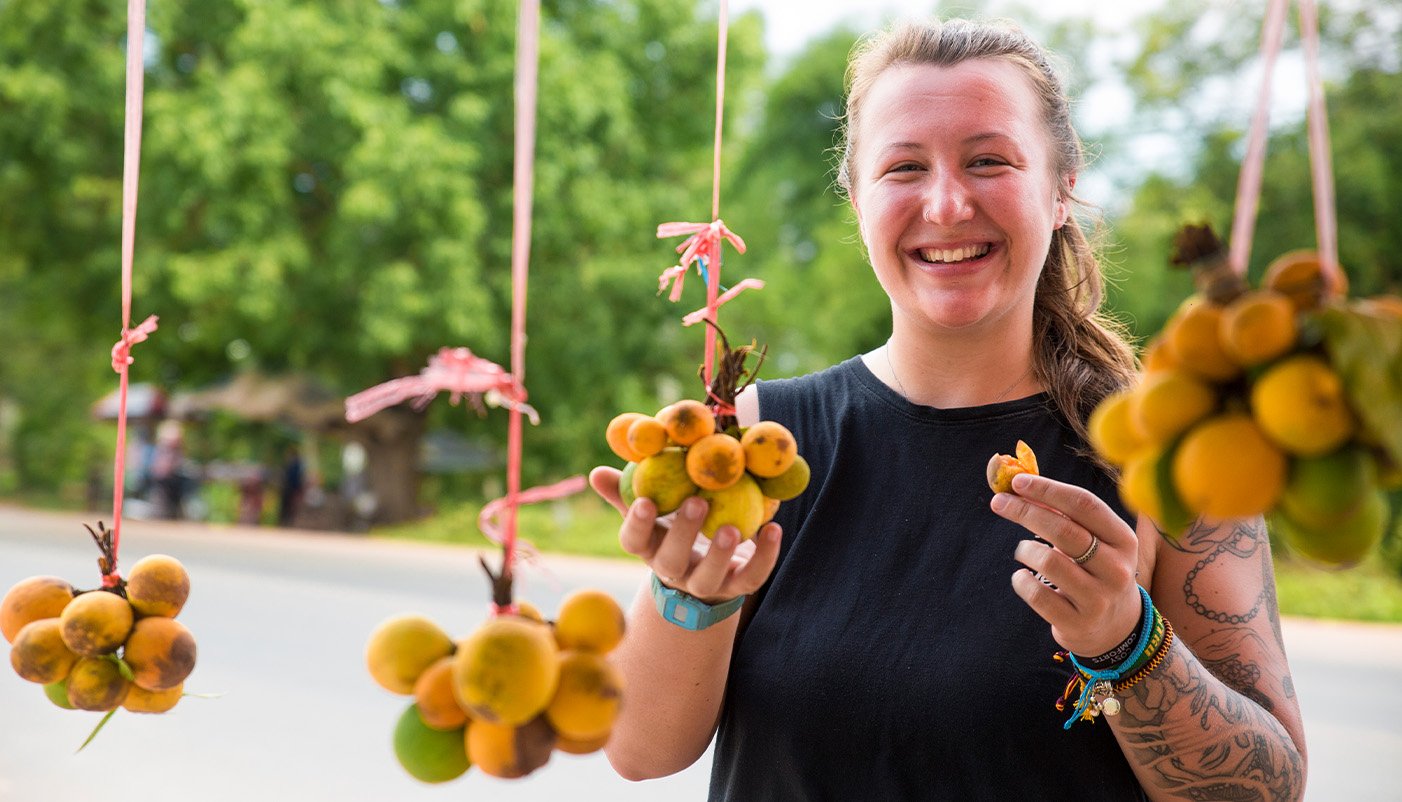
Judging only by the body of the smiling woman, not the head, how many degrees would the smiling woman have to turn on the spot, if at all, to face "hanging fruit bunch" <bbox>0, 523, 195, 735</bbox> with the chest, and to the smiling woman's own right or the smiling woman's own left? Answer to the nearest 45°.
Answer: approximately 45° to the smiling woman's own right

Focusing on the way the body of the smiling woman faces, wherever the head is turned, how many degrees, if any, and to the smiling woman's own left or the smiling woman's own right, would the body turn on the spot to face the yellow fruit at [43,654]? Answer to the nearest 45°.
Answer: approximately 45° to the smiling woman's own right

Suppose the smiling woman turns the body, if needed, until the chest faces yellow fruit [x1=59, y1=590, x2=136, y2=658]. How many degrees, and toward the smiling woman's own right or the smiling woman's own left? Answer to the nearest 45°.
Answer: approximately 45° to the smiling woman's own right

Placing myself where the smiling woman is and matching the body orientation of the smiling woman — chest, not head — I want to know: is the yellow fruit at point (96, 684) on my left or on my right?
on my right

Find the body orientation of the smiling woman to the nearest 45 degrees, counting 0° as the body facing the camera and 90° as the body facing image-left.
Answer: approximately 0°

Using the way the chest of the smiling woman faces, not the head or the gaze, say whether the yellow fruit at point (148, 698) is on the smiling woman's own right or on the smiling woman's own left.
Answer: on the smiling woman's own right

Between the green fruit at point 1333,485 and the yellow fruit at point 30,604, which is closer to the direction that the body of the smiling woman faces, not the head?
the green fruit
